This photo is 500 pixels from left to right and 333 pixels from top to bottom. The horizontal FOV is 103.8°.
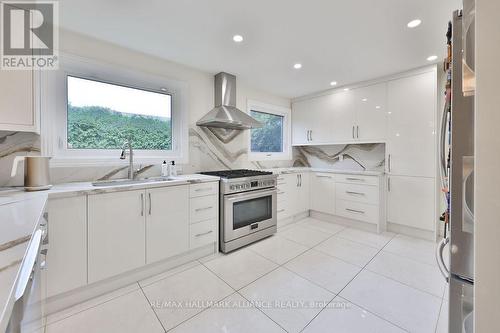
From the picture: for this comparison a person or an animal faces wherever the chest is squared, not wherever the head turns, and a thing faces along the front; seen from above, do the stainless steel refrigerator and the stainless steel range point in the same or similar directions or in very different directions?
very different directions

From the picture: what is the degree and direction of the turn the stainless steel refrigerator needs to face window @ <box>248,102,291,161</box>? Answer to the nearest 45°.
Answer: approximately 45° to its right

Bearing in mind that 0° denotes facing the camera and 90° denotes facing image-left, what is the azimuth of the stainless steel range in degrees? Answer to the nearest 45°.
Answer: approximately 315°

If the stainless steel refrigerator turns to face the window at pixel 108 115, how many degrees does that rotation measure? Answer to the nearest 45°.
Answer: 0° — it already faces it

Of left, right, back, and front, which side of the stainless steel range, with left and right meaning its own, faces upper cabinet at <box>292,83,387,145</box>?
left

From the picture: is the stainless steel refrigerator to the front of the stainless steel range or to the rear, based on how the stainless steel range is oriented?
to the front

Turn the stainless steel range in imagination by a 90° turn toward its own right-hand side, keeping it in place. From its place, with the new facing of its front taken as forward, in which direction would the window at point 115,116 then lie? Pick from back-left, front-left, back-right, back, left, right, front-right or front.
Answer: front-right

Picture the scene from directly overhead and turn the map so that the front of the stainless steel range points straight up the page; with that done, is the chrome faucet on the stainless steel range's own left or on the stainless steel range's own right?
on the stainless steel range's own right

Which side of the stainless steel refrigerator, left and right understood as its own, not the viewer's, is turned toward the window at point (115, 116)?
front

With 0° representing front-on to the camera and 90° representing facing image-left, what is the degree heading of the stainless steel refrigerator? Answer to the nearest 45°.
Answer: approximately 90°

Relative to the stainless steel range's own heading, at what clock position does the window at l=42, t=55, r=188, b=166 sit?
The window is roughly at 4 o'clock from the stainless steel range.

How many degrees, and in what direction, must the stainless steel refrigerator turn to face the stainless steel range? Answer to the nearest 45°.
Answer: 0° — it already faces it

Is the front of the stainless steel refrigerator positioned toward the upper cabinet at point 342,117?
no

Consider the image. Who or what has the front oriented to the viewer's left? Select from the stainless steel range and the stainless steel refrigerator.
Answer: the stainless steel refrigerator

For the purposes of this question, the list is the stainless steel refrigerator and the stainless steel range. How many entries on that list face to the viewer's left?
1

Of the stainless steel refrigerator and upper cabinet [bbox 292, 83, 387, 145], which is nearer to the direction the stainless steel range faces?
the stainless steel refrigerator
